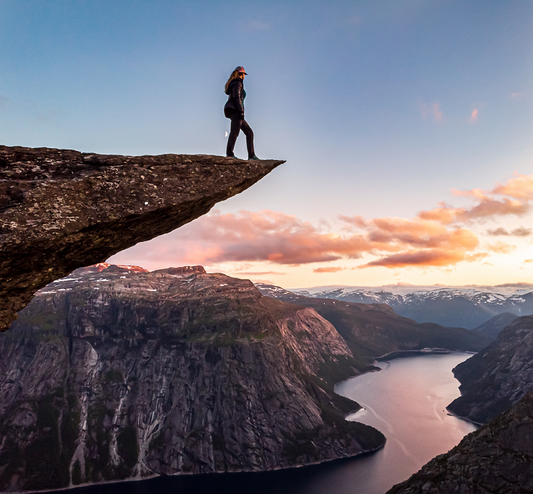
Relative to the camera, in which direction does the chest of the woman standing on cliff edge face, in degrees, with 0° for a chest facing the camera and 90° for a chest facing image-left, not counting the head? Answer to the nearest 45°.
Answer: approximately 270°
